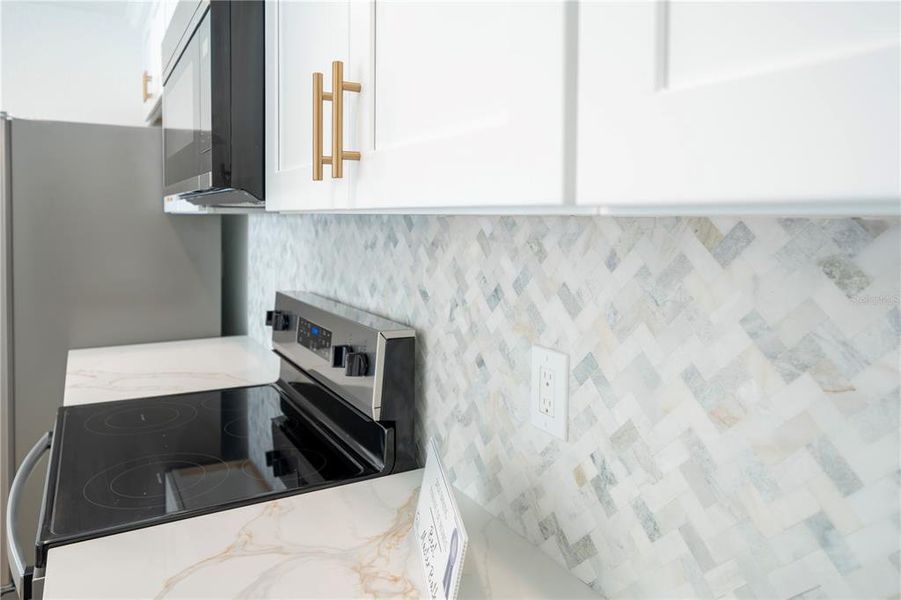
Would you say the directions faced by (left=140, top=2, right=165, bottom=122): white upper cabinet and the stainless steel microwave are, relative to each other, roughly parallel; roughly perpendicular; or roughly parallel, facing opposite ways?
roughly parallel

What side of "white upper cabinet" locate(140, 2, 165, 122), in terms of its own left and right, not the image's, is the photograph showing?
left

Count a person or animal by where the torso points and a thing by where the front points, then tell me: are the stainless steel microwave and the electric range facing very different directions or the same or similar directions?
same or similar directions

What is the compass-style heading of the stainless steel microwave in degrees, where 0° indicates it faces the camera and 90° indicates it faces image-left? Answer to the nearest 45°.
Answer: approximately 90°

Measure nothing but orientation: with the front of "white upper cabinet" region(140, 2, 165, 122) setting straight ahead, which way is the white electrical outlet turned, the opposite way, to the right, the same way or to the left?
the same way

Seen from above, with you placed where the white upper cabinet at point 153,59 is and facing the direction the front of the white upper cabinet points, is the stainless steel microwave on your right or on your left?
on your left

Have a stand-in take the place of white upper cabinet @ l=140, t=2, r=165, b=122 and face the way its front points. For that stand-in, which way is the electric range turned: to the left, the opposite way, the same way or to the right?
the same way

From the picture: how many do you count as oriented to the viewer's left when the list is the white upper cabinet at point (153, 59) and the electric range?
2

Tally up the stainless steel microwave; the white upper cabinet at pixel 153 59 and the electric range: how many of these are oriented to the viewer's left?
3

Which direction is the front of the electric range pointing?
to the viewer's left

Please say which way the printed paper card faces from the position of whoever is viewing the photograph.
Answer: facing the viewer and to the left of the viewer
